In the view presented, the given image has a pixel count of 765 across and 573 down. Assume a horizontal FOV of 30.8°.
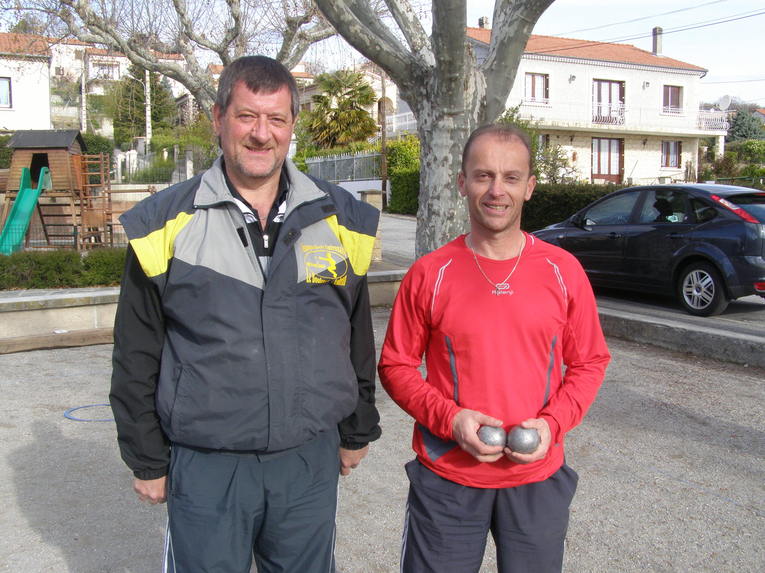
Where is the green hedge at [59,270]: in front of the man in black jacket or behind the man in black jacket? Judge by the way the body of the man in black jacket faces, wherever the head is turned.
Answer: behind

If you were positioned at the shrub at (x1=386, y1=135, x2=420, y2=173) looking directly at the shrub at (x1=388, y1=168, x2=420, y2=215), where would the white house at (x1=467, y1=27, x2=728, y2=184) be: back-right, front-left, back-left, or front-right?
back-left

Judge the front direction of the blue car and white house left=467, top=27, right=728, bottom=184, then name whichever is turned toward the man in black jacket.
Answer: the white house

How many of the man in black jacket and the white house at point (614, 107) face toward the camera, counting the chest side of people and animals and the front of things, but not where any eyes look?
2

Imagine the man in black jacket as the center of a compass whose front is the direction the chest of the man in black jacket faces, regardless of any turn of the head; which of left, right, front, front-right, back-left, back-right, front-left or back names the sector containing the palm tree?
back

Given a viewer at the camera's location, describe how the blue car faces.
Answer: facing away from the viewer and to the left of the viewer

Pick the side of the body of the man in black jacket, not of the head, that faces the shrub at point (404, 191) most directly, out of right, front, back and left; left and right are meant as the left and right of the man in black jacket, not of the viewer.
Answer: back

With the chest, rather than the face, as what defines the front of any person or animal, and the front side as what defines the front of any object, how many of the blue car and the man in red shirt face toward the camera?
1

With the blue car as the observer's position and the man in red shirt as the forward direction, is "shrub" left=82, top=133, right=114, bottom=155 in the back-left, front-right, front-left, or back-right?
back-right
